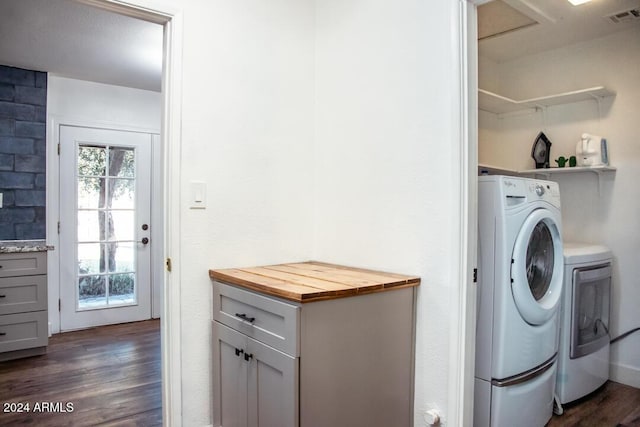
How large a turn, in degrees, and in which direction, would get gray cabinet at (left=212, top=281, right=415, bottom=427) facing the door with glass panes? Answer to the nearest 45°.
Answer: approximately 90° to its right

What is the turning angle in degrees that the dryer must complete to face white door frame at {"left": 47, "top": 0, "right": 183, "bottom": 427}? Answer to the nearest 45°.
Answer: approximately 90° to its right

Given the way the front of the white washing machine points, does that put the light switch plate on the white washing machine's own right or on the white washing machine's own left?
on the white washing machine's own right

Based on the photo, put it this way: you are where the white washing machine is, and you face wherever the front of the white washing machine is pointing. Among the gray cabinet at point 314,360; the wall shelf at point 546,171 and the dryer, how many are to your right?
1

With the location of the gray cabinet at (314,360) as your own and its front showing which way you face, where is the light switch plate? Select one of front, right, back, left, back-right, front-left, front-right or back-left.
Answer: right

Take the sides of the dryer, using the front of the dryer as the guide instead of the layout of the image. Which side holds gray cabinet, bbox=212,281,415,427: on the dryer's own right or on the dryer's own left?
on the dryer's own right

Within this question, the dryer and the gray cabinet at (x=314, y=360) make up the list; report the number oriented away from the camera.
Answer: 0

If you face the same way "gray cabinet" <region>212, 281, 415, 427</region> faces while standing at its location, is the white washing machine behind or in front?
behind

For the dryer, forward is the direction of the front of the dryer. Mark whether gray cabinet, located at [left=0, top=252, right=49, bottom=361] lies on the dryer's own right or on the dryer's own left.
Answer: on the dryer's own right

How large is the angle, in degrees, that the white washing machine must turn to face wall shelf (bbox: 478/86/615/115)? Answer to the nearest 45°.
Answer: approximately 135° to its left

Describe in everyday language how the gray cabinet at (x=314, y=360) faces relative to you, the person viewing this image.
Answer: facing the viewer and to the left of the viewer
